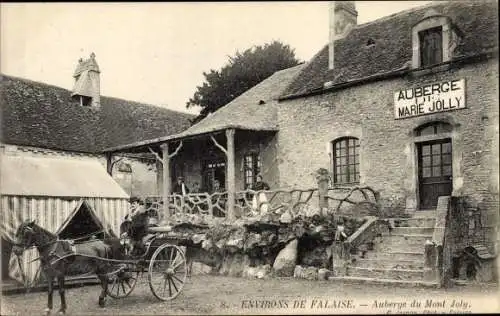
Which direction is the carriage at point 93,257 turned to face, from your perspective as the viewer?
facing the viewer and to the left of the viewer

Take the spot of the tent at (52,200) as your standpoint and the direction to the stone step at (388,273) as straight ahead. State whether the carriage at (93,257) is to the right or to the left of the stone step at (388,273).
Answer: right

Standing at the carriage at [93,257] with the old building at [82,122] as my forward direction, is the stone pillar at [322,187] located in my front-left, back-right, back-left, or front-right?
front-right

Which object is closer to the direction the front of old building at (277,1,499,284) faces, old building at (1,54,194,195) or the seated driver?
the seated driver

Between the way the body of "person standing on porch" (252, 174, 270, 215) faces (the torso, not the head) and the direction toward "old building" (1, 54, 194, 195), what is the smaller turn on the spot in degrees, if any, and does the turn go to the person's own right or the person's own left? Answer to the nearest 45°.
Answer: approximately 135° to the person's own right

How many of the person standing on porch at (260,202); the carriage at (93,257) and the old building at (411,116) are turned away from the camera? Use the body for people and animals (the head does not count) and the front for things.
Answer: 0

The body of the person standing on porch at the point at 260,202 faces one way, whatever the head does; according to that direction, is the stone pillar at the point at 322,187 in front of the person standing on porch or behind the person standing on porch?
in front

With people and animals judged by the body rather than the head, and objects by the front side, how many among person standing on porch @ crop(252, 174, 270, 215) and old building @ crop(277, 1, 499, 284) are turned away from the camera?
0

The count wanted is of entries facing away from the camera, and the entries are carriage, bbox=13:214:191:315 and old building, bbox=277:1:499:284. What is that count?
0

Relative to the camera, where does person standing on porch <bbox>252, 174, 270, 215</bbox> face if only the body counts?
toward the camera

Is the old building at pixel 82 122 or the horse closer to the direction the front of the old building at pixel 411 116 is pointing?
the horse
